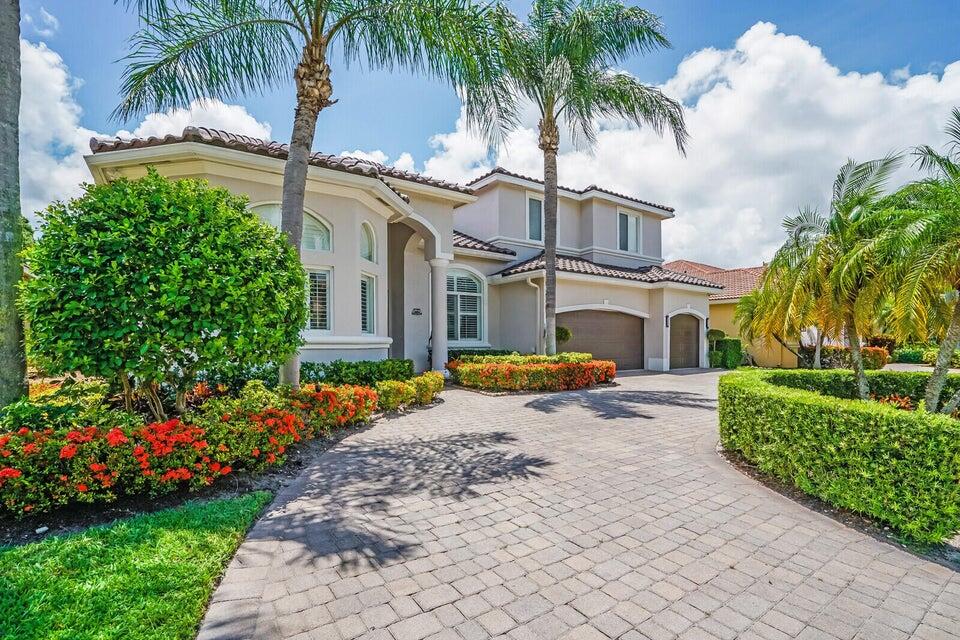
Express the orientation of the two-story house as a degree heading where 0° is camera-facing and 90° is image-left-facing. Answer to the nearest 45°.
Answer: approximately 315°

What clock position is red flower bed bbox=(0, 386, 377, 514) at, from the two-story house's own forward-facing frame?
The red flower bed is roughly at 2 o'clock from the two-story house.

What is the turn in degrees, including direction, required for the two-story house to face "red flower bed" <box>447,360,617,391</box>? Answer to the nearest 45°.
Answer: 0° — it already faces it

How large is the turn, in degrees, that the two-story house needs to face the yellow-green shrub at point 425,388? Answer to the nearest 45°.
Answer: approximately 45° to its right

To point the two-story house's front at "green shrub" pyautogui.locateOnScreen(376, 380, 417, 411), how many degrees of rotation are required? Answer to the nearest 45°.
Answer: approximately 45° to its right

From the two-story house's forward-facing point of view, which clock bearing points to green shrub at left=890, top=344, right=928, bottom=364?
The green shrub is roughly at 10 o'clock from the two-story house.

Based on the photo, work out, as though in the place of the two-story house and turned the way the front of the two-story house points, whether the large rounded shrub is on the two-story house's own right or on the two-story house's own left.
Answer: on the two-story house's own right
